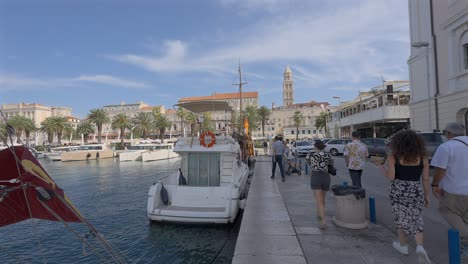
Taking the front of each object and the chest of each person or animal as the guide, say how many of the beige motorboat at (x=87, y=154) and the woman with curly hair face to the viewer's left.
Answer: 1

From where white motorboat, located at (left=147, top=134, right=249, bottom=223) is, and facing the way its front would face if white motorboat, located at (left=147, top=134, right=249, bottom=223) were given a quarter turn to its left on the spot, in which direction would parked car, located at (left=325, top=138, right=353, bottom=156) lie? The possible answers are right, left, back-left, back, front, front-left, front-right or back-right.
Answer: back-right

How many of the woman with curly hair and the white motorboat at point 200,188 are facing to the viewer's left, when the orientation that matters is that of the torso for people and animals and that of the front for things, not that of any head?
0

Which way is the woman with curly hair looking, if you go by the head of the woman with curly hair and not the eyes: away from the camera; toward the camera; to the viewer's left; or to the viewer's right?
away from the camera

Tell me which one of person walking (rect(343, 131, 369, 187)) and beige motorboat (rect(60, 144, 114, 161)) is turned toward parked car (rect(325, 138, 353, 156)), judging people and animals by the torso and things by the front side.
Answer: the person walking

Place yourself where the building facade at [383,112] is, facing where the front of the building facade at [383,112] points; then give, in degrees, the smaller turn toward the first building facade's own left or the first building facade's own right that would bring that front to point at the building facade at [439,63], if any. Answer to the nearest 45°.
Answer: approximately 45° to the first building facade's own left

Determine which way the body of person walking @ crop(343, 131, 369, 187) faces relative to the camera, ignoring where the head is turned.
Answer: away from the camera

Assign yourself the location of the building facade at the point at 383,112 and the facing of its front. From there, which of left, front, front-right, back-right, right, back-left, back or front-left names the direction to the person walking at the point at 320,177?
front-left

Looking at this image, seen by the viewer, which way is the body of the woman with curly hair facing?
away from the camera

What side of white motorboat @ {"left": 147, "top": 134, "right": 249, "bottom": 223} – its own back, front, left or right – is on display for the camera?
back

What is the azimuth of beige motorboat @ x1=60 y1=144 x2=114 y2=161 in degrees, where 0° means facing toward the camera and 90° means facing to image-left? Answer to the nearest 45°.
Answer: approximately 90°

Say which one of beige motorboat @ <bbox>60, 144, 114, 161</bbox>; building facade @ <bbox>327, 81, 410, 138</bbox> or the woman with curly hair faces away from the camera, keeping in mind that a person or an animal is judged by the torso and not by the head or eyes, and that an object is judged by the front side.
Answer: the woman with curly hair

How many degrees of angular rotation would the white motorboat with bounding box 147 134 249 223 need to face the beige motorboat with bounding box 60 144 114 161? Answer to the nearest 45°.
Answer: approximately 45° to its left

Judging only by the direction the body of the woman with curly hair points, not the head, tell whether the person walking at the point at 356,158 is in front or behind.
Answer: in front

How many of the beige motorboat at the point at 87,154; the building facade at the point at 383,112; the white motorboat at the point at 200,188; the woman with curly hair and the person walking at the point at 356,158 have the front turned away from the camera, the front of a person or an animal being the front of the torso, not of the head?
3

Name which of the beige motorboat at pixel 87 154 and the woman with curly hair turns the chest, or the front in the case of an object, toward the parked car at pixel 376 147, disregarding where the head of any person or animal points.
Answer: the woman with curly hair
